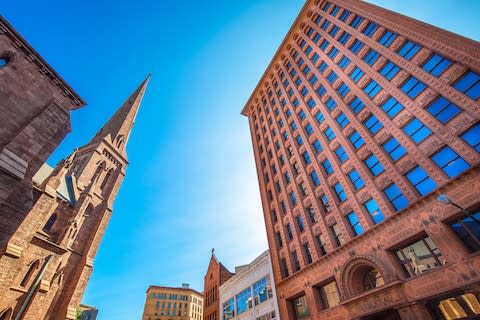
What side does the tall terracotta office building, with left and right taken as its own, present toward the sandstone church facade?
front

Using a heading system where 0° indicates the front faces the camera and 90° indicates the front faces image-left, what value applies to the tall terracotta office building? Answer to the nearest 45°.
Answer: approximately 45°

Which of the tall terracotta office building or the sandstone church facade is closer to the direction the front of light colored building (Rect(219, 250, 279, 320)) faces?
the sandstone church facade

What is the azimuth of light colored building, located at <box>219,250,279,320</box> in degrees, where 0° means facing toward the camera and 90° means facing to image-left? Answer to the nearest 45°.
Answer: approximately 45°

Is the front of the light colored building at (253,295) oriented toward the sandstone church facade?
yes

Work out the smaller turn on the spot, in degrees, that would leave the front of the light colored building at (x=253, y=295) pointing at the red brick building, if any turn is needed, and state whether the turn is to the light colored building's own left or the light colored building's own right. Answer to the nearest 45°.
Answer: approximately 90° to the light colored building's own right

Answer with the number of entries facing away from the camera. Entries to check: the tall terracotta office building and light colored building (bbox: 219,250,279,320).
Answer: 0
